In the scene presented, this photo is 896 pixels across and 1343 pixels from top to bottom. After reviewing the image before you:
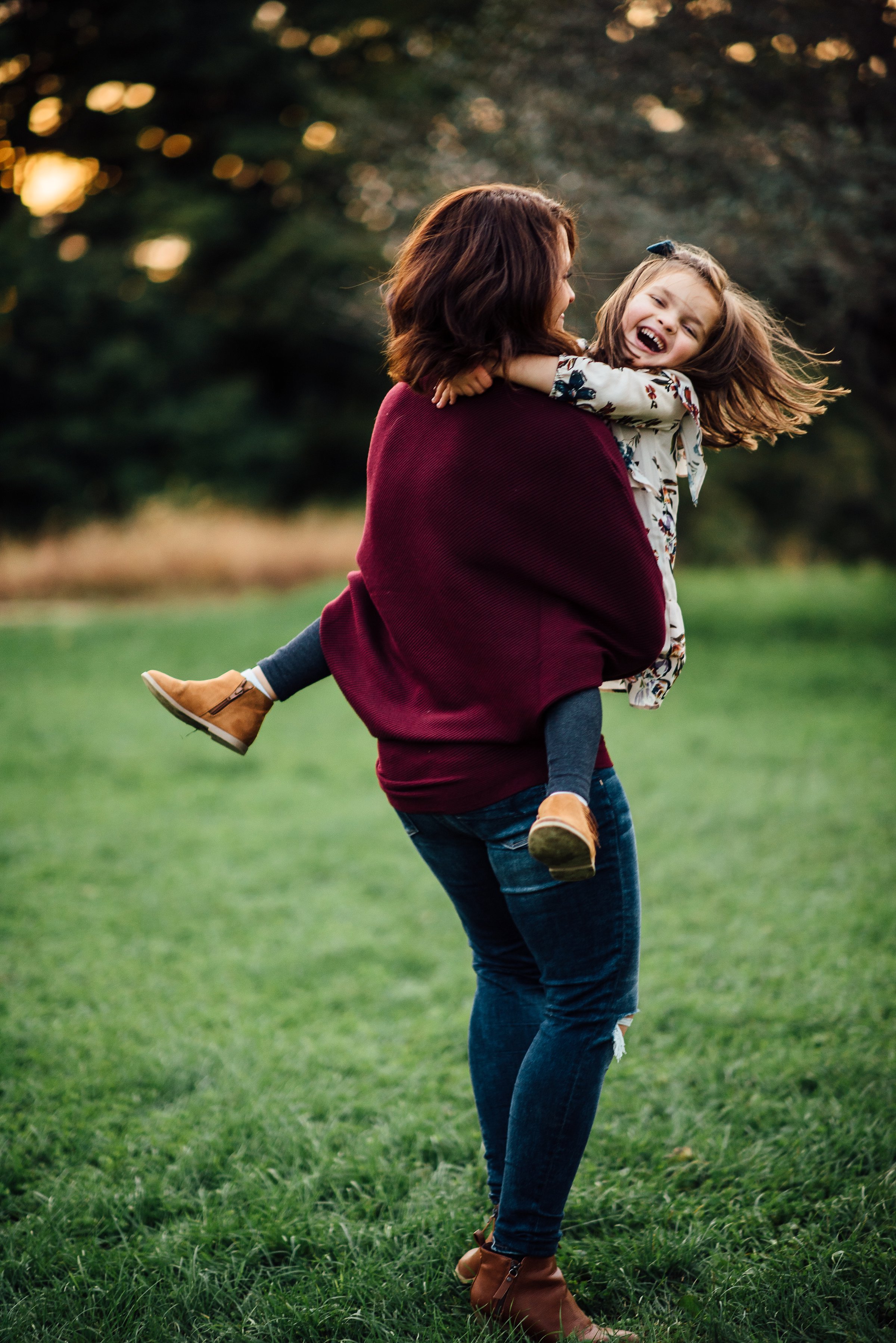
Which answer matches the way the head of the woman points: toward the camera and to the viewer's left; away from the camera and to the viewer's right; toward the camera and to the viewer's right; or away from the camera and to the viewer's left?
away from the camera and to the viewer's right

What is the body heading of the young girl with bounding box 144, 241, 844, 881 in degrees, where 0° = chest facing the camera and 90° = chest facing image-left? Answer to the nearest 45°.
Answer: approximately 45°

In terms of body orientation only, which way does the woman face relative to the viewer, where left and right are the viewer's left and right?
facing away from the viewer and to the right of the viewer
